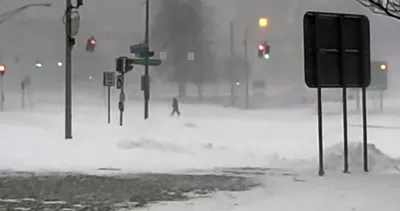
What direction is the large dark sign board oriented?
away from the camera

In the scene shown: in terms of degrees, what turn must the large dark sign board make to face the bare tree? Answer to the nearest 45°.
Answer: approximately 90° to its right
